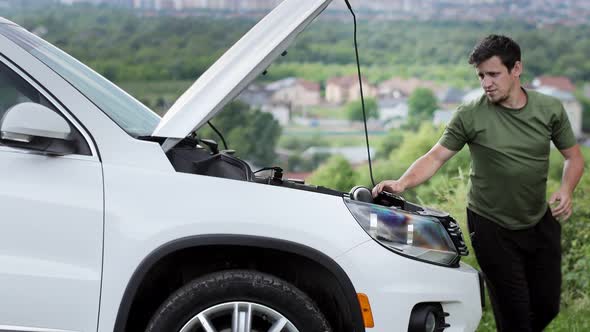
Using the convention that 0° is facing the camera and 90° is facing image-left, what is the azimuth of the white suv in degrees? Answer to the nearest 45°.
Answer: approximately 270°

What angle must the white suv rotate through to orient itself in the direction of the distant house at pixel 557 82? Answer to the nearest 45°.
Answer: approximately 45° to its left

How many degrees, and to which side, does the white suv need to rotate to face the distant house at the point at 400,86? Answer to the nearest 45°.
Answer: approximately 90° to its left

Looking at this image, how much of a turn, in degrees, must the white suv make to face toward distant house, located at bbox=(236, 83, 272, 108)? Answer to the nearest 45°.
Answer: approximately 90° to its left

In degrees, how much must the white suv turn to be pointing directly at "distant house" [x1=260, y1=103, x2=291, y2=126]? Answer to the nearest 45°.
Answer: approximately 90° to its left
